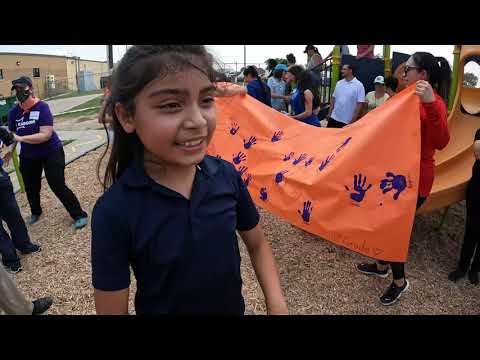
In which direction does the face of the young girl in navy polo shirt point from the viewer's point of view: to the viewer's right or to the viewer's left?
to the viewer's right

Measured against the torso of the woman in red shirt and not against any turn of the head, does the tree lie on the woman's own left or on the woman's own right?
on the woman's own right

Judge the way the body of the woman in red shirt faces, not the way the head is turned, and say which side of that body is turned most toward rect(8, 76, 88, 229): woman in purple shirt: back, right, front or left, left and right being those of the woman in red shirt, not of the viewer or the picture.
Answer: front

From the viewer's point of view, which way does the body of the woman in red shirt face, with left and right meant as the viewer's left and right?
facing to the left of the viewer

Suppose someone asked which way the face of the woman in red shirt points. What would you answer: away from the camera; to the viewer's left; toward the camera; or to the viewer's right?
to the viewer's left

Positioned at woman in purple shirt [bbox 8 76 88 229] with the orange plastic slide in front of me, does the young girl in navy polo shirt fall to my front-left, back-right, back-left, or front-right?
front-right

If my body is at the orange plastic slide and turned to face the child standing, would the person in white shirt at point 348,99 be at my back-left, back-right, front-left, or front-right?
back-right
